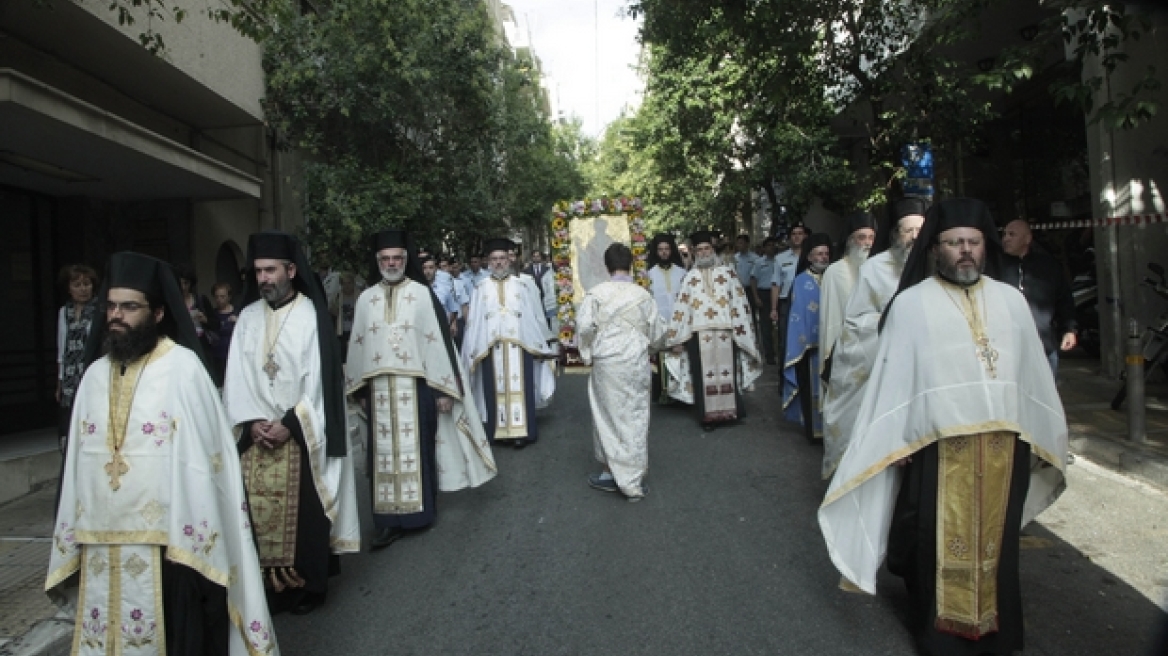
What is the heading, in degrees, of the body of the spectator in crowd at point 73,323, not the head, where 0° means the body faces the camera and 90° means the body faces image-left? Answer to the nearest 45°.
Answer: approximately 315°

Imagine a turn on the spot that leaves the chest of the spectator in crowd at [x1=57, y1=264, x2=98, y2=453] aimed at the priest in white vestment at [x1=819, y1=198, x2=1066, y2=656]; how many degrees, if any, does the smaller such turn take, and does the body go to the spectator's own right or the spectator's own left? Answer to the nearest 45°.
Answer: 0° — they already face them

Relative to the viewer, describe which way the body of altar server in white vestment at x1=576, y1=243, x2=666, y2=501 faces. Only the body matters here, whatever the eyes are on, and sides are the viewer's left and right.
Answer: facing away from the viewer

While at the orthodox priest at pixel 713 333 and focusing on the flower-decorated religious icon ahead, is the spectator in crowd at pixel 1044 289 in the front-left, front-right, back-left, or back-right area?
back-right

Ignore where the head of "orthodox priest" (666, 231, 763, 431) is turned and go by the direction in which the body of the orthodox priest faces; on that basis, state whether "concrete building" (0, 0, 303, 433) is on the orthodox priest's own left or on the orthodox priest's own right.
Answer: on the orthodox priest's own right

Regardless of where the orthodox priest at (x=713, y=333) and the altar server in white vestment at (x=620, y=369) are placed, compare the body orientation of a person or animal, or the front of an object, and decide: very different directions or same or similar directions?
very different directions

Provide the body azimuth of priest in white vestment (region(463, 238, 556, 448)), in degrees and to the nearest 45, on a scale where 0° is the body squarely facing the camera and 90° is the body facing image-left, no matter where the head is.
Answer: approximately 0°

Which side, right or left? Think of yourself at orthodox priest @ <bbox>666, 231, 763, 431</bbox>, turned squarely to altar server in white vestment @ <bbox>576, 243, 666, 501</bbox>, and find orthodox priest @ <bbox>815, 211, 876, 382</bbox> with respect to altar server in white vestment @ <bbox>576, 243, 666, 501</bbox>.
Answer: left

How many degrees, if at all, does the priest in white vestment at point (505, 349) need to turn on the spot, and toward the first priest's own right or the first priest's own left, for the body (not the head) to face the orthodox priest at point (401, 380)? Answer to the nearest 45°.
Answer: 0° — they already face them

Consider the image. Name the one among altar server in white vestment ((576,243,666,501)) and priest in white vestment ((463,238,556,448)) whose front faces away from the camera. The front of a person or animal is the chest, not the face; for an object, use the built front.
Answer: altar server in white vestment ((576,243,666,501))

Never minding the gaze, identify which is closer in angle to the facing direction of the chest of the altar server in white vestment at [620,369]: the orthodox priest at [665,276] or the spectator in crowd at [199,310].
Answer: the orthodox priest
